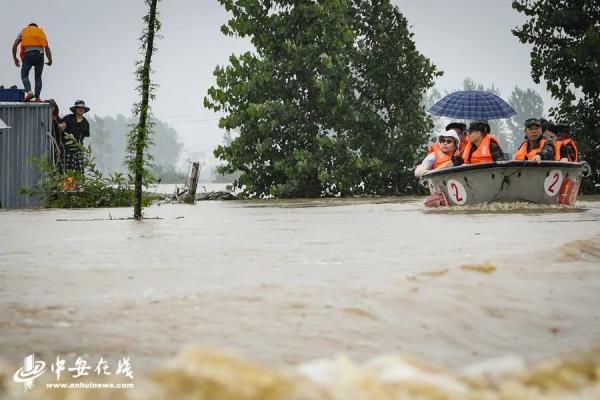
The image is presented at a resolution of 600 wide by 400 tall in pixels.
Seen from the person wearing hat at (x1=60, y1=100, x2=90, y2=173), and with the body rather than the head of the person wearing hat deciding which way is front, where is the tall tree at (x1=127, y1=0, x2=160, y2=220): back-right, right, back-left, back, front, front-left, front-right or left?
front

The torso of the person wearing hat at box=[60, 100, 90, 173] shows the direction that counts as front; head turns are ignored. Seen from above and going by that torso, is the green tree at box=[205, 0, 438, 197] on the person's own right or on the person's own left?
on the person's own left

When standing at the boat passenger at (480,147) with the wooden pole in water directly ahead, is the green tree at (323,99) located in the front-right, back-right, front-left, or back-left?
front-right

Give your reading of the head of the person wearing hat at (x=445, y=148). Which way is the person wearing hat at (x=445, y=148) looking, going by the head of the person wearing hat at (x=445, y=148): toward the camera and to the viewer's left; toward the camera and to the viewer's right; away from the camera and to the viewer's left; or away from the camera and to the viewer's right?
toward the camera and to the viewer's left

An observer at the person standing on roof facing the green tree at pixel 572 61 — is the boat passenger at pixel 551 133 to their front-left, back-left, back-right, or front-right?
front-right

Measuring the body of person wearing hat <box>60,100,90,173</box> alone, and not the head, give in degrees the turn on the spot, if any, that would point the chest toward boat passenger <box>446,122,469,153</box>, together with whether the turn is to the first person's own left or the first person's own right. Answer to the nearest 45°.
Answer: approximately 45° to the first person's own left

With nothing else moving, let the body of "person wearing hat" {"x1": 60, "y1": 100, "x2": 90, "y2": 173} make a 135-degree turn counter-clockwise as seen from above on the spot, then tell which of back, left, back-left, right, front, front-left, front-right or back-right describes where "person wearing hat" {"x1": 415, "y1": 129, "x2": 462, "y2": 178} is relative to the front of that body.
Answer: right

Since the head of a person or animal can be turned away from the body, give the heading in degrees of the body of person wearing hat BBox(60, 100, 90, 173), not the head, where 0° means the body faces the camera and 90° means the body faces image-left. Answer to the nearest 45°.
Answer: approximately 0°

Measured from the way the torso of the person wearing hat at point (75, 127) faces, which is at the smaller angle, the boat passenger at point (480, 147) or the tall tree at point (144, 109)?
the tall tree
